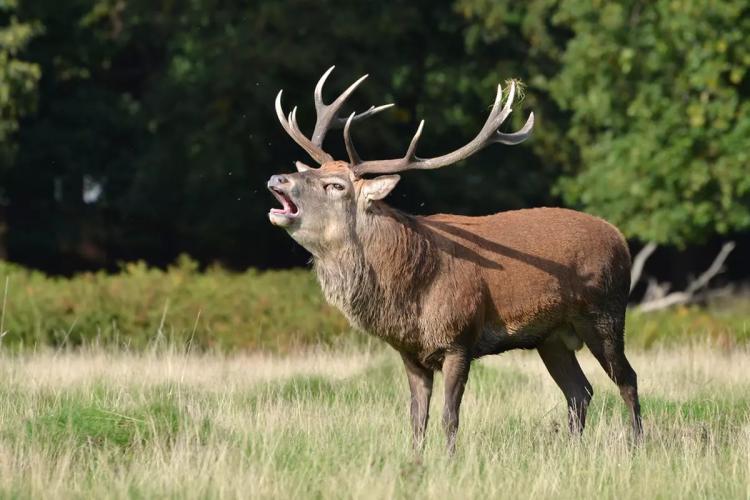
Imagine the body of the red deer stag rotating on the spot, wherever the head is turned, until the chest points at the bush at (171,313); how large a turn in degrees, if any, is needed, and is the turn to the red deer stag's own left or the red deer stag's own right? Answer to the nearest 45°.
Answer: approximately 90° to the red deer stag's own right

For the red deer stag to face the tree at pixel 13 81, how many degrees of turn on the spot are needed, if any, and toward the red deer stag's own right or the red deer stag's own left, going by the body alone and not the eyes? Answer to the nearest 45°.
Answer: approximately 90° to the red deer stag's own right

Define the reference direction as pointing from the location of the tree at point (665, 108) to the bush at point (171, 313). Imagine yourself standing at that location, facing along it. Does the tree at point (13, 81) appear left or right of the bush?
right
